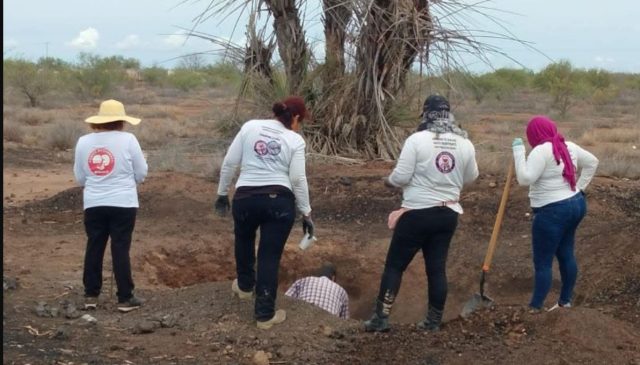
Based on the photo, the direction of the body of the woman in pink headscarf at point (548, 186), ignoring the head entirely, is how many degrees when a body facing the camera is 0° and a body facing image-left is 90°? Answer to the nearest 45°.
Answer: approximately 135°

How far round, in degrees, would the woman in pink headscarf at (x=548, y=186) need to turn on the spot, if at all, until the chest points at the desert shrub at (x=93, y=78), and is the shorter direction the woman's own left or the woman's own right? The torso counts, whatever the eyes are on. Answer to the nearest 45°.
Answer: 0° — they already face it

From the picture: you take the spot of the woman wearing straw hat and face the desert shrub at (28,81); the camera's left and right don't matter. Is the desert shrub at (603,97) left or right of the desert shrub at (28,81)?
right

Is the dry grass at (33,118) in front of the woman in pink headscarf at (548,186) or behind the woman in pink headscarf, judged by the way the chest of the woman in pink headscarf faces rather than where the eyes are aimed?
in front

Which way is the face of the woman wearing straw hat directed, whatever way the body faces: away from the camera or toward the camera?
away from the camera

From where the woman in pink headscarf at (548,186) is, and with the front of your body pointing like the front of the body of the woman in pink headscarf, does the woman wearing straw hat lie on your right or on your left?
on your left

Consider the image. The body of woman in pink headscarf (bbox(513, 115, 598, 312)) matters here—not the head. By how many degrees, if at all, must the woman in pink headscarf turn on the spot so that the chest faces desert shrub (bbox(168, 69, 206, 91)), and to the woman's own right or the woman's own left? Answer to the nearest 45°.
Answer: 0° — they already face it

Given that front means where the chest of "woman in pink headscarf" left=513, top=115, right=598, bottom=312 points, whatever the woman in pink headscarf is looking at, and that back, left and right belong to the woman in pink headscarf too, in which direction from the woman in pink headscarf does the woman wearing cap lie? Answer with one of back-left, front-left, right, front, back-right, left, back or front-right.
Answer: left

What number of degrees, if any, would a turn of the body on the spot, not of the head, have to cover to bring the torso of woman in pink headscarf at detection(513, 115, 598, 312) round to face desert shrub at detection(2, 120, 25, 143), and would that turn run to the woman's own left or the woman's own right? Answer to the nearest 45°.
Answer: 0° — they already face it

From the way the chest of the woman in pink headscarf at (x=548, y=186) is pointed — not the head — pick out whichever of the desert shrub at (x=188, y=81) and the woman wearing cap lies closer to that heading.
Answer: the desert shrub

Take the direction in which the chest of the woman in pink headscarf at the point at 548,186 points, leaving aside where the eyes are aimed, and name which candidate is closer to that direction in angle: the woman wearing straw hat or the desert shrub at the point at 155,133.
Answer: the desert shrub
